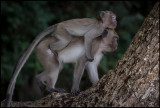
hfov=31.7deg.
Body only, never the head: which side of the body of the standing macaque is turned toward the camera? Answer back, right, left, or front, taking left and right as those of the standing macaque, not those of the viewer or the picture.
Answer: right

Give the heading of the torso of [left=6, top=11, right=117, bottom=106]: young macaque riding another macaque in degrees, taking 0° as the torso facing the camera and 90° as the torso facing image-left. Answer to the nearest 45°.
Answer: approximately 270°
